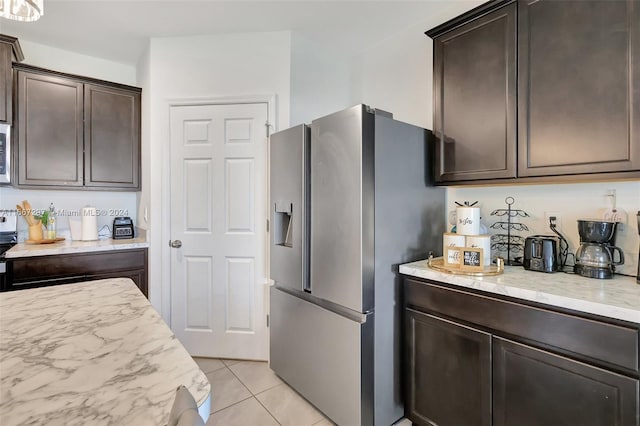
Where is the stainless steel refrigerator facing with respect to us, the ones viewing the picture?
facing the viewer and to the left of the viewer

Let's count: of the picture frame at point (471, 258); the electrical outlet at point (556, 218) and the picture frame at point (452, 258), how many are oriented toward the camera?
3

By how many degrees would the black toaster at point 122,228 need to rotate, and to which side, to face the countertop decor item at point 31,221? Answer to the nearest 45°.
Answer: approximately 90° to its right

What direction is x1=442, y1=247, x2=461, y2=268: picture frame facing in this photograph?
toward the camera

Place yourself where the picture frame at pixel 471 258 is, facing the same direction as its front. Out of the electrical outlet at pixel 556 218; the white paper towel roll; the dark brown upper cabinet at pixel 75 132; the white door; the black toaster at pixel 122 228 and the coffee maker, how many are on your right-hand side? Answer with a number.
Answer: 4

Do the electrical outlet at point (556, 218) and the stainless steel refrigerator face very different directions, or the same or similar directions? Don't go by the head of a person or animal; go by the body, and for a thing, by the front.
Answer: same or similar directions

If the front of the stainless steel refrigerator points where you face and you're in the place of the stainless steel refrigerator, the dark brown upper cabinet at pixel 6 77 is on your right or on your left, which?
on your right

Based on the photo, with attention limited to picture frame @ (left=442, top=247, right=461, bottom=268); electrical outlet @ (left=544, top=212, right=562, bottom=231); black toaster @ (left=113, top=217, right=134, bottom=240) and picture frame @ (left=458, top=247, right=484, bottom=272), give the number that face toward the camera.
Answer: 4

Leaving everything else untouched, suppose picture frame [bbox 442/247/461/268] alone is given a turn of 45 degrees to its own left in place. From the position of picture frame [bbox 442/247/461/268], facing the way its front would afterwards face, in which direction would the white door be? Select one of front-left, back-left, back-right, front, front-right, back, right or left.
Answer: back-right

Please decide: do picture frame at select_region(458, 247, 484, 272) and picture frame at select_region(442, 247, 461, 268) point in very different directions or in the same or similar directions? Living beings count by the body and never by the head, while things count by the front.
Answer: same or similar directions

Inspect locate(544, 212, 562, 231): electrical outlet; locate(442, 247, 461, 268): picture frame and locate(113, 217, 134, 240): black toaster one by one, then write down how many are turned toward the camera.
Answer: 3

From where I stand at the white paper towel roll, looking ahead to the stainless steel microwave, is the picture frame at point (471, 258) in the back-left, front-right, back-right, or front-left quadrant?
back-left

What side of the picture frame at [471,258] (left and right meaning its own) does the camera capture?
front

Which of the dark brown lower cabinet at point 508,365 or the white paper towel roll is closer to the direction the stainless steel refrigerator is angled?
the white paper towel roll

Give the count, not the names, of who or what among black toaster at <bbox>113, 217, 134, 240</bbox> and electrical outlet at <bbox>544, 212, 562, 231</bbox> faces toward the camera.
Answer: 2

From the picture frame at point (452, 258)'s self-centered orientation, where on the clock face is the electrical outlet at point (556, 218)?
The electrical outlet is roughly at 8 o'clock from the picture frame.

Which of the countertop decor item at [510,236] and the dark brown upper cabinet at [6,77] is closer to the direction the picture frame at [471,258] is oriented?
the dark brown upper cabinet
